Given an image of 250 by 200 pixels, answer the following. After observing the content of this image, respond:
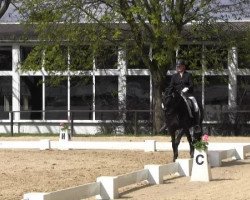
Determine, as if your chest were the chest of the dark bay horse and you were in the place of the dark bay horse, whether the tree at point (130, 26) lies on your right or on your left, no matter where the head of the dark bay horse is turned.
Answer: on your right

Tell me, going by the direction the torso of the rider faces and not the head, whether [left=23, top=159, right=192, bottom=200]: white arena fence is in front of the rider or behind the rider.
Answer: in front

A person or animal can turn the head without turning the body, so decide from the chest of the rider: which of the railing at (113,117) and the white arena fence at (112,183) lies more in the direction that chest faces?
the white arena fence

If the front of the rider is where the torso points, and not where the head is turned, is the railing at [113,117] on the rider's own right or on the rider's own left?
on the rider's own right

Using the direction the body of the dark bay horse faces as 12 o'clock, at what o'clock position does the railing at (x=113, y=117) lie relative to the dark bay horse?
The railing is roughly at 4 o'clock from the dark bay horse.

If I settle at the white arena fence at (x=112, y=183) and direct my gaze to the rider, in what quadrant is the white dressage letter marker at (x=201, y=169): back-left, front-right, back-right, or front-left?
front-right

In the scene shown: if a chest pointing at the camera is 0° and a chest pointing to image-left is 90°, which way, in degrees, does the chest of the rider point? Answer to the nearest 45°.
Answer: approximately 45°

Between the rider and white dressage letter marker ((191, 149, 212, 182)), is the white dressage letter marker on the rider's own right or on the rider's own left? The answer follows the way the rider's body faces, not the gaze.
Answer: on the rider's own left

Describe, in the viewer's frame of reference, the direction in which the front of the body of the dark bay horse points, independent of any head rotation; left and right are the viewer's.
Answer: facing the viewer and to the left of the viewer

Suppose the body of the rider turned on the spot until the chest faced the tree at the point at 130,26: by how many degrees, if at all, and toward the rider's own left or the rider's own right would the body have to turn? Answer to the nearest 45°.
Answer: approximately 135° to the rider's own right
